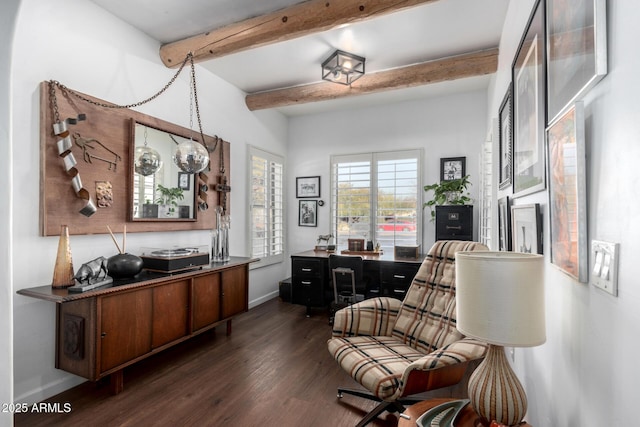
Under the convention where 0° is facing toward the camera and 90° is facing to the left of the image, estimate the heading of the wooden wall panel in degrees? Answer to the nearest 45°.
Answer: approximately 315°

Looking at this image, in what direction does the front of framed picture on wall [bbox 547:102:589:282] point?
to the viewer's left

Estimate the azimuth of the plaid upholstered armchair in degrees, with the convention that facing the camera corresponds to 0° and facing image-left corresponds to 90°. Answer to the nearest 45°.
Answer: approximately 45°

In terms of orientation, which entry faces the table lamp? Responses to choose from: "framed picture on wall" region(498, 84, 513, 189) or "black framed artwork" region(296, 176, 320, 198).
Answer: the black framed artwork

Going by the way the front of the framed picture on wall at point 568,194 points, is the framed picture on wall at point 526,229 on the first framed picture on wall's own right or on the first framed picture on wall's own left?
on the first framed picture on wall's own right

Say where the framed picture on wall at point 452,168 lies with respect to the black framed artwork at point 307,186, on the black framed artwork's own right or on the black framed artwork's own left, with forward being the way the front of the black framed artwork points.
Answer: on the black framed artwork's own left

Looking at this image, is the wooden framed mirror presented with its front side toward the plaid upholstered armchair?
yes

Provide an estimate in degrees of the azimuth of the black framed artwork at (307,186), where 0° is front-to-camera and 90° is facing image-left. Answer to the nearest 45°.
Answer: approximately 0°

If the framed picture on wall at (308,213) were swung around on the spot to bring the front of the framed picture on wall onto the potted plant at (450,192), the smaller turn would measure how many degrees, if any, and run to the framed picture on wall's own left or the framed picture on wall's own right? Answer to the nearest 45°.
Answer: approximately 45° to the framed picture on wall's own left

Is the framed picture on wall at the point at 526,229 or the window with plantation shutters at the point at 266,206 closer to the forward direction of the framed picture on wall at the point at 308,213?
the framed picture on wall

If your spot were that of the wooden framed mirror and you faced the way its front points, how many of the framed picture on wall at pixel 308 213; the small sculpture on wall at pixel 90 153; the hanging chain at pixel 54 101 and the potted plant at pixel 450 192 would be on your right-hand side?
2

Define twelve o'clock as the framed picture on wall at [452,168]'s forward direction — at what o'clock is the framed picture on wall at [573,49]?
the framed picture on wall at [573,49] is roughly at 12 o'clock from the framed picture on wall at [452,168].
